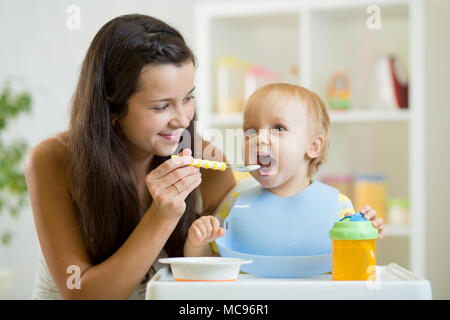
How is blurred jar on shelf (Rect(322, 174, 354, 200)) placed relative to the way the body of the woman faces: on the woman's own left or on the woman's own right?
on the woman's own left

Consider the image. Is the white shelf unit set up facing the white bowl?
yes

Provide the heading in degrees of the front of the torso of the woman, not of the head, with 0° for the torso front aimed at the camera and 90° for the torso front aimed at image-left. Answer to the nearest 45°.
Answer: approximately 315°

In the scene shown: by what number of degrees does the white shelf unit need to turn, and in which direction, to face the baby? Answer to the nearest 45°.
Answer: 0° — it already faces them

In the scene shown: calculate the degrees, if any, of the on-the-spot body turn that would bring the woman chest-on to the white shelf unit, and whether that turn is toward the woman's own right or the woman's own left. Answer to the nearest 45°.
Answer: approximately 90° to the woman's own left

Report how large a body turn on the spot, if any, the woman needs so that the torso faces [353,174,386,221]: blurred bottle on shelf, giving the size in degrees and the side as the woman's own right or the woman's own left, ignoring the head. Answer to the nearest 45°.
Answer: approximately 90° to the woman's own left

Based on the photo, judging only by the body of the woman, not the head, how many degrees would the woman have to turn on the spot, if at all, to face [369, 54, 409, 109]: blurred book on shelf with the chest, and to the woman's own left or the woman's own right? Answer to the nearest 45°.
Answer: approximately 90° to the woman's own left

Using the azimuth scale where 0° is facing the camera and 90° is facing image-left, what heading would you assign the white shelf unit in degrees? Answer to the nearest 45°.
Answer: approximately 0°

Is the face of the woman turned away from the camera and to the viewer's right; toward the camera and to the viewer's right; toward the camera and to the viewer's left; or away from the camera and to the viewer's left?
toward the camera and to the viewer's right
